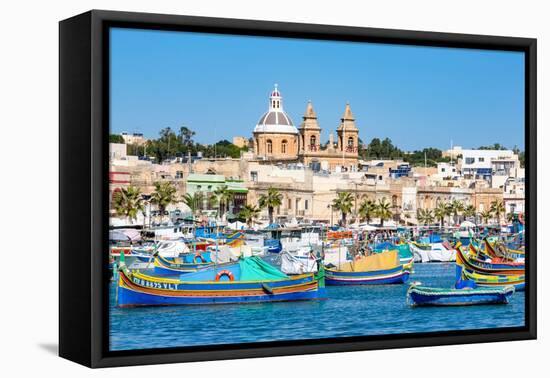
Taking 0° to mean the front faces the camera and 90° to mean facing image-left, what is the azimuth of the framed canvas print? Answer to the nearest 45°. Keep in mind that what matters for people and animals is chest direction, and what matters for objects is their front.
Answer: approximately 315°
